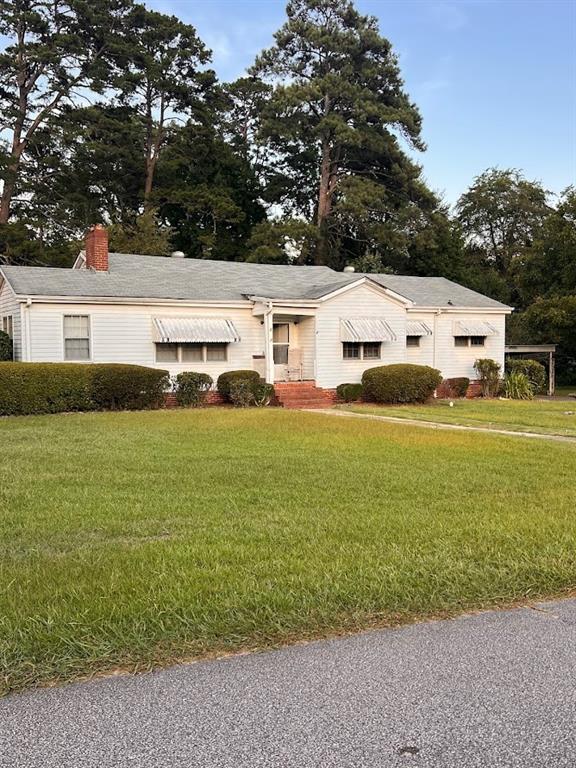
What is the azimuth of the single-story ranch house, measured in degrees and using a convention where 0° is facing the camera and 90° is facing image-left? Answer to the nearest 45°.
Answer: approximately 0°

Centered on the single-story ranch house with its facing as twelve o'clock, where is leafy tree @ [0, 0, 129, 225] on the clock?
The leafy tree is roughly at 5 o'clock from the single-story ranch house.

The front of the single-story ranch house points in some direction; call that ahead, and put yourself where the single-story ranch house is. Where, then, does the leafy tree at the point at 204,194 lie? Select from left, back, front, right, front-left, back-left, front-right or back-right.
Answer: back

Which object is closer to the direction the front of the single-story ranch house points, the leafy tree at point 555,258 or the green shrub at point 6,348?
the green shrub

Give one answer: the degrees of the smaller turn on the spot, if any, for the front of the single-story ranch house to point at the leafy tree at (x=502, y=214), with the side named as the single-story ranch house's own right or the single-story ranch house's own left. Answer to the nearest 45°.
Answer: approximately 135° to the single-story ranch house's own left

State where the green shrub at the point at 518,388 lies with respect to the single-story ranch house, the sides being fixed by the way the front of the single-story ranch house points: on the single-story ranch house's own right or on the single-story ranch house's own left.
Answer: on the single-story ranch house's own left

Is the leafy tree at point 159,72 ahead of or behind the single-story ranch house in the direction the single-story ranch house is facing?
behind
